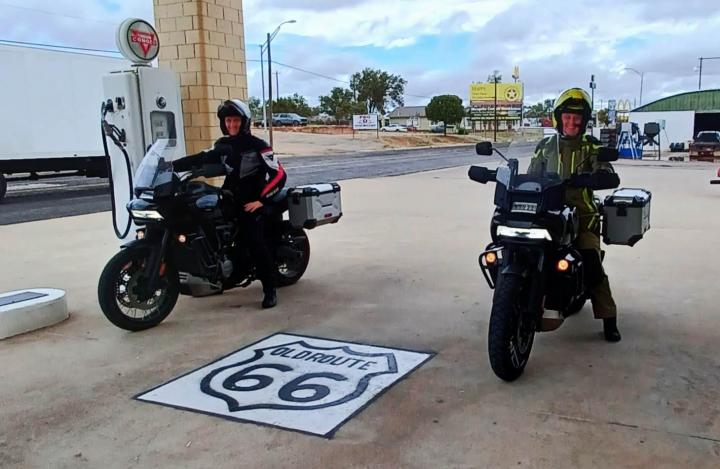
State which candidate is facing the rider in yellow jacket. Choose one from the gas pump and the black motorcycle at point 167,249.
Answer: the gas pump

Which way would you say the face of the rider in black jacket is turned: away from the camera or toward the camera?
toward the camera

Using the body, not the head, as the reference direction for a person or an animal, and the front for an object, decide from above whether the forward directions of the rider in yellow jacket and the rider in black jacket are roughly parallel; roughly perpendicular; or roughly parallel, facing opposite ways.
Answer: roughly parallel

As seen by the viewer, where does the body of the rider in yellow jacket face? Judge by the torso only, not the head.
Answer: toward the camera

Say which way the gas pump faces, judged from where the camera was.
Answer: facing the viewer and to the right of the viewer

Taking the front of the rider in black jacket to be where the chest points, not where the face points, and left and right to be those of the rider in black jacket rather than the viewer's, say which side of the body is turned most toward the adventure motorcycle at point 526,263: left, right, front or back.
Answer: left

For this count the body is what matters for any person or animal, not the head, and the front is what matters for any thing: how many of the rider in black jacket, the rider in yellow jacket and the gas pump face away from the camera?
0

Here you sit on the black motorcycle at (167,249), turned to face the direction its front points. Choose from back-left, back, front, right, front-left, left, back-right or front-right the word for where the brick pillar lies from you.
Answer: back-right

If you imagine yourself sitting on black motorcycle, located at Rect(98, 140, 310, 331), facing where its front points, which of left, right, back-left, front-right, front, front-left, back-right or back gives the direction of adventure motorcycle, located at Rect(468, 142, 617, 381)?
left

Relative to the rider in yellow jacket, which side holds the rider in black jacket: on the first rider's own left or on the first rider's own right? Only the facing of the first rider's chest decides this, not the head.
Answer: on the first rider's own right

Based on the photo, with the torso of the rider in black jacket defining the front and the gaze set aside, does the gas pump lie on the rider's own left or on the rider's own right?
on the rider's own right

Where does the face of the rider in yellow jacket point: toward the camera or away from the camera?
toward the camera

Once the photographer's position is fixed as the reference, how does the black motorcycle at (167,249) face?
facing the viewer and to the left of the viewer

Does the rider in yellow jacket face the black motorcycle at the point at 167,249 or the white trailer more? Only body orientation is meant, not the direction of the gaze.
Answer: the black motorcycle

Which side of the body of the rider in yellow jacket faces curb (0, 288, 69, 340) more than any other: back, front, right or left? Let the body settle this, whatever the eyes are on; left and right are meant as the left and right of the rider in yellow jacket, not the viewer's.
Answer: right

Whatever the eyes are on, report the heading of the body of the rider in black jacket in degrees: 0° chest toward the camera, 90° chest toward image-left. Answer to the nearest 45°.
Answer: approximately 45°

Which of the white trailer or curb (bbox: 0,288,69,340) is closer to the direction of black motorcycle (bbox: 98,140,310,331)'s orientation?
the curb

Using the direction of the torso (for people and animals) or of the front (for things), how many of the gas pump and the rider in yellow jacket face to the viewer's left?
0
